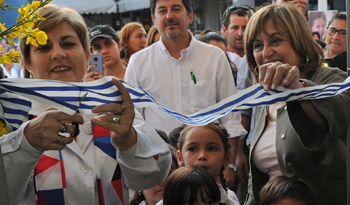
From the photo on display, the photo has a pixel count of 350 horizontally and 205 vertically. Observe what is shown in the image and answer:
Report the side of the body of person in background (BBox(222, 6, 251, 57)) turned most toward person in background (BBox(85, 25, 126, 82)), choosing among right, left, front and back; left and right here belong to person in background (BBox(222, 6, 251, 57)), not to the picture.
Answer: right

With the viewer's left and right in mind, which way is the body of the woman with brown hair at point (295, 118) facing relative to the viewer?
facing the viewer and to the left of the viewer

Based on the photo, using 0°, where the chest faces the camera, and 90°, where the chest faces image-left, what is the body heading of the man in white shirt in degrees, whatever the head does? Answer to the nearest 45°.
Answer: approximately 0°

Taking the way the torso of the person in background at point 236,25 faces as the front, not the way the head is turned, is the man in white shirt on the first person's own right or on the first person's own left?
on the first person's own right

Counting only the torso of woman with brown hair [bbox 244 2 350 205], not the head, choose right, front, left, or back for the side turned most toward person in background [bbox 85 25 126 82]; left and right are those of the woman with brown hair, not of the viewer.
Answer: right

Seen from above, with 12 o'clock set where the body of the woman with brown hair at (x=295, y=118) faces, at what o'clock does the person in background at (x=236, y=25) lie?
The person in background is roughly at 4 o'clock from the woman with brown hair.

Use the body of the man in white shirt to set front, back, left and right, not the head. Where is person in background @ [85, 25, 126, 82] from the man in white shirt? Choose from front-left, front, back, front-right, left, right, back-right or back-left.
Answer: back-right
